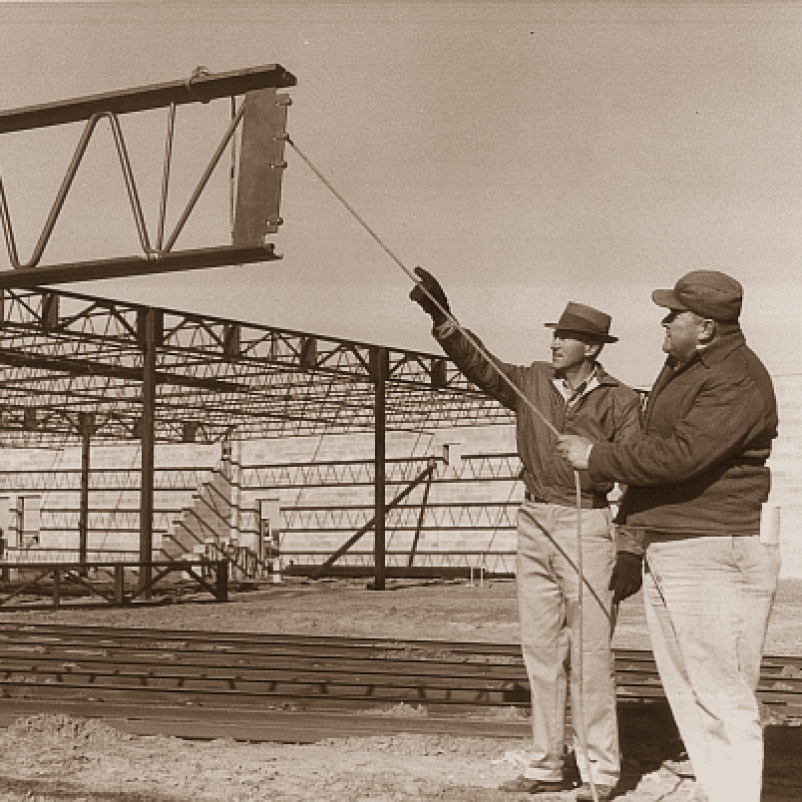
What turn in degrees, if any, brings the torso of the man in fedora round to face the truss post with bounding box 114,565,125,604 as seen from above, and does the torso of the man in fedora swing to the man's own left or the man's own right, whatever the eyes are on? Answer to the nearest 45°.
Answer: approximately 90° to the man's own right

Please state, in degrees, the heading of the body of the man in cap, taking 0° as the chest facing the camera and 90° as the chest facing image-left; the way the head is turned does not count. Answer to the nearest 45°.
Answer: approximately 90°

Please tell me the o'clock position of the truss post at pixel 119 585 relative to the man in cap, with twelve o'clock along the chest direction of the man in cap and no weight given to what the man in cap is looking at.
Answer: The truss post is roughly at 2 o'clock from the man in cap.

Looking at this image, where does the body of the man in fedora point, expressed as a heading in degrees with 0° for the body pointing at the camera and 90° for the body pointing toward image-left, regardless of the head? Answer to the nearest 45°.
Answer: approximately 45°

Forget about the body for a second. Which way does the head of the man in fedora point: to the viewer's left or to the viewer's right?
to the viewer's left

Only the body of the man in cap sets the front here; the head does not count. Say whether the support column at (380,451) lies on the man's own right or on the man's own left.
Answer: on the man's own right

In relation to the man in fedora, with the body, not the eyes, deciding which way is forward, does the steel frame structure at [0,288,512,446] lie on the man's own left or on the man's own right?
on the man's own right

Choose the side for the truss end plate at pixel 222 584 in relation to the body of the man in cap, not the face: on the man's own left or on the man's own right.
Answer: on the man's own right

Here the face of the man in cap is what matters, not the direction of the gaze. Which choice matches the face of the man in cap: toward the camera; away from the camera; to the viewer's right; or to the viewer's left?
to the viewer's left

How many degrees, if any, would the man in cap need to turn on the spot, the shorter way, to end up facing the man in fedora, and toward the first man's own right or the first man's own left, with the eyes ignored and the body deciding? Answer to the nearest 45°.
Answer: approximately 45° to the first man's own right
